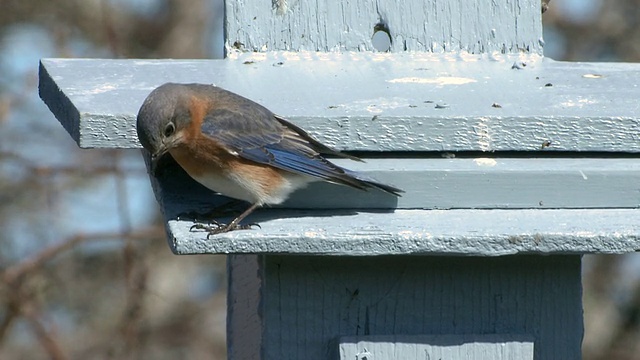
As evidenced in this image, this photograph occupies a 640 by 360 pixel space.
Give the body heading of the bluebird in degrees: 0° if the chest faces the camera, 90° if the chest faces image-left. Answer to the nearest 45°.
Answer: approximately 90°
